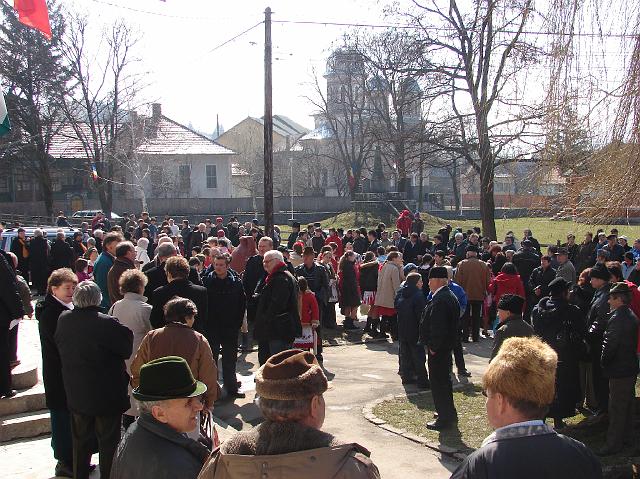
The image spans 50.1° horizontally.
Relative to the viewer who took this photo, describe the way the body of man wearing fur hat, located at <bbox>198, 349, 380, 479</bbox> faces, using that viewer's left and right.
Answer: facing away from the viewer and to the right of the viewer

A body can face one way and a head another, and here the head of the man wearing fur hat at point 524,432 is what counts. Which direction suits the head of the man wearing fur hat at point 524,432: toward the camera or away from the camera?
away from the camera

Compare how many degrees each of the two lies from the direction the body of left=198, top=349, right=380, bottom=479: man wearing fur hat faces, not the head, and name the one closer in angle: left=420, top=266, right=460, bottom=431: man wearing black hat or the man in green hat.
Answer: the man wearing black hat

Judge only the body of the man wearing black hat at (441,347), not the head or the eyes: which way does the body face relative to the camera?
to the viewer's left

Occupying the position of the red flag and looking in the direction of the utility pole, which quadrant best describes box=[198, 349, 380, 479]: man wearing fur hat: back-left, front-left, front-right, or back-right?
back-right

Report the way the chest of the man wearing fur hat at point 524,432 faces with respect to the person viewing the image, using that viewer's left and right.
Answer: facing away from the viewer and to the left of the viewer

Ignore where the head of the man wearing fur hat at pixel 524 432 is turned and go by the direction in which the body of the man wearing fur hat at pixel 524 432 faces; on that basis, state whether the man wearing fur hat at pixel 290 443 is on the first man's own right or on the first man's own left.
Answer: on the first man's own left

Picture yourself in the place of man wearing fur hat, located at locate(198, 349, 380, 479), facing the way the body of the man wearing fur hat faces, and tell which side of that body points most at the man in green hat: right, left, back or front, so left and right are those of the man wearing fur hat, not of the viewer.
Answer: left

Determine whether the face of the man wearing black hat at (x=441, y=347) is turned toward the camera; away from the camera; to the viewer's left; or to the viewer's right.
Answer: to the viewer's left
